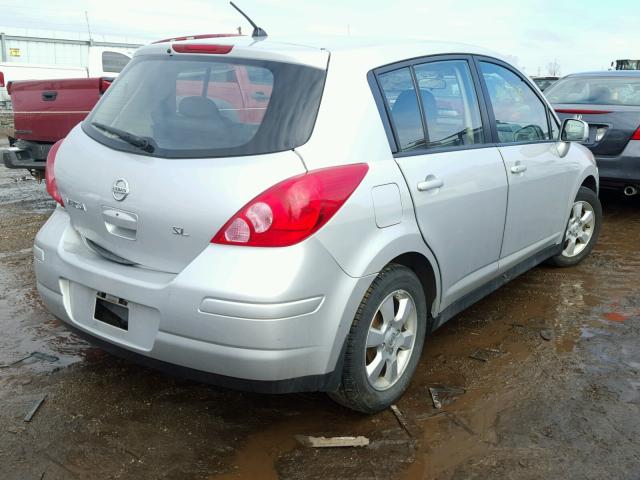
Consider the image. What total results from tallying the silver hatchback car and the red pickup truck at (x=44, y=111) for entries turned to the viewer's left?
0

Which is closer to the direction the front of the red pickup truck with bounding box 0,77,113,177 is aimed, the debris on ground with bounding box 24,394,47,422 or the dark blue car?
the dark blue car

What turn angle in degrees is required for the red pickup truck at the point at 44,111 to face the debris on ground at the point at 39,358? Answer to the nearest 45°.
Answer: approximately 135° to its right

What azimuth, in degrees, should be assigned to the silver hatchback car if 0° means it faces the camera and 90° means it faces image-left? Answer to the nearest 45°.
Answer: approximately 225°

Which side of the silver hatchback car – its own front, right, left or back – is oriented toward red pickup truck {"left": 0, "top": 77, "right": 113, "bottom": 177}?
left

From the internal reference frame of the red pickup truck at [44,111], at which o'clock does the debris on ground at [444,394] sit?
The debris on ground is roughly at 4 o'clock from the red pickup truck.

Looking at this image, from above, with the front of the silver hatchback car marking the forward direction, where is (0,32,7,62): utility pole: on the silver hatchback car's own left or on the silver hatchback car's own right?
on the silver hatchback car's own left

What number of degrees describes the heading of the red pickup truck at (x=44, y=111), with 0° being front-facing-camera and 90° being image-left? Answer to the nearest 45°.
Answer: approximately 225°

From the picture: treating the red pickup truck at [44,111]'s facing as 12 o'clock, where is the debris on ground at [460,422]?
The debris on ground is roughly at 4 o'clock from the red pickup truck.
